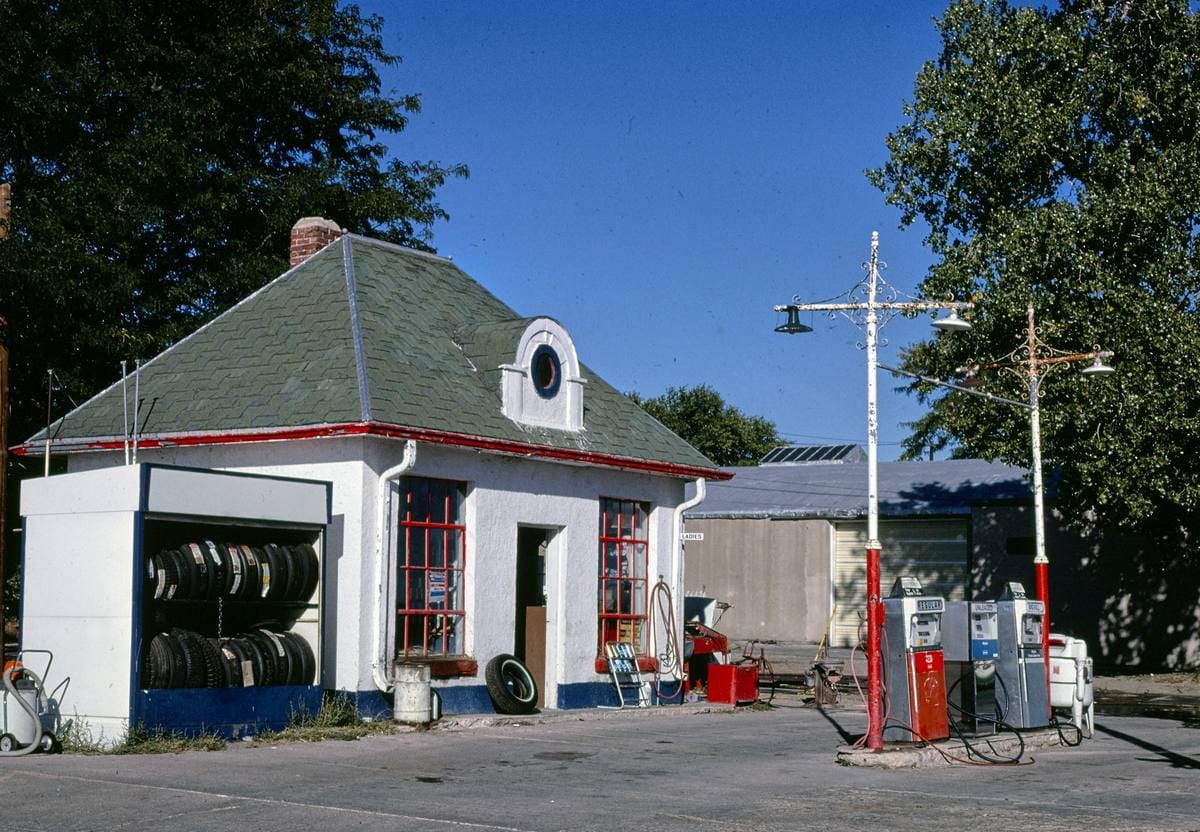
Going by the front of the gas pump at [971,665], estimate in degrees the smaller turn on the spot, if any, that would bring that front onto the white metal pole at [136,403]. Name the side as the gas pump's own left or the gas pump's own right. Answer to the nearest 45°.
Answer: approximately 135° to the gas pump's own right

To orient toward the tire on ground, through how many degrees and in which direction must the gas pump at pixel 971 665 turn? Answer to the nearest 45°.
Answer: approximately 135° to its right

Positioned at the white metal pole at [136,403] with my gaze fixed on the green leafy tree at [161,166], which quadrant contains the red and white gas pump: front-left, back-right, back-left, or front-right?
back-right

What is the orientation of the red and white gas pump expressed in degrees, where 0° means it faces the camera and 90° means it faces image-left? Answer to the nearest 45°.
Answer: approximately 315°

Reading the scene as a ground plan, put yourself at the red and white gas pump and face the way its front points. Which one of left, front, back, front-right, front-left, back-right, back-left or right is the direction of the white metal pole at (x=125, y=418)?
back-right

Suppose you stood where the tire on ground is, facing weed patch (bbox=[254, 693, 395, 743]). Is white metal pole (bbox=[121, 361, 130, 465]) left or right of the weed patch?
right

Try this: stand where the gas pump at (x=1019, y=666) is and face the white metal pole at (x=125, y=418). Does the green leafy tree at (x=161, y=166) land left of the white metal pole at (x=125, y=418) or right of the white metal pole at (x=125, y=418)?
right

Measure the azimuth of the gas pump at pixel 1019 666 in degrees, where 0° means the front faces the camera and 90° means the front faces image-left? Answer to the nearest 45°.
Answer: approximately 315°

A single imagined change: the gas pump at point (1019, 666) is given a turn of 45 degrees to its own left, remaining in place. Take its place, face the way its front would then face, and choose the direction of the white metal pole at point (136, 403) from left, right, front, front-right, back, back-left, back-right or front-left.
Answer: back

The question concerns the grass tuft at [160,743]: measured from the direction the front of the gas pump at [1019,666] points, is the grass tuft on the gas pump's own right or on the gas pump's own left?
on the gas pump's own right

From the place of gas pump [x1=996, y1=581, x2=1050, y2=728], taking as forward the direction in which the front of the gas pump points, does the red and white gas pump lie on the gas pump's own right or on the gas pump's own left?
on the gas pump's own right

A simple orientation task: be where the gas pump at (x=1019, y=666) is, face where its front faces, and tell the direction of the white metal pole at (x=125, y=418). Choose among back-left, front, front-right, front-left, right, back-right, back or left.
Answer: back-right
